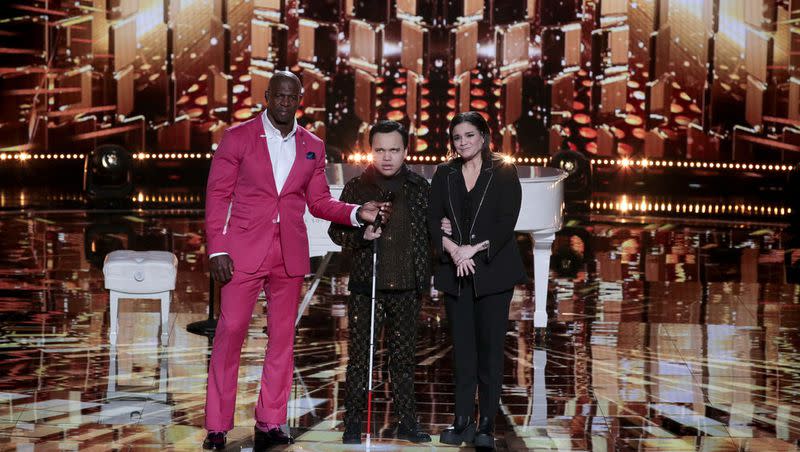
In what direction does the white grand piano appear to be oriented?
to the viewer's left

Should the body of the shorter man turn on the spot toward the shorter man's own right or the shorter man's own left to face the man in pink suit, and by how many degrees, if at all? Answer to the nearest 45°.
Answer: approximately 90° to the shorter man's own right

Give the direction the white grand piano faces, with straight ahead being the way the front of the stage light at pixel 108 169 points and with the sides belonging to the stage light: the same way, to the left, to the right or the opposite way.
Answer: to the right

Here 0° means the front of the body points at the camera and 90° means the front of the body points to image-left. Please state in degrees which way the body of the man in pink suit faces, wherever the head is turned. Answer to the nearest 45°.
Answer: approximately 315°

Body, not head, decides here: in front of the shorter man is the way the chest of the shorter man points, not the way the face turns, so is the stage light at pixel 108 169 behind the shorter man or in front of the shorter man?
behind

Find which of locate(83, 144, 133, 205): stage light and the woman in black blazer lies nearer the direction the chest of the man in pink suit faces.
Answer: the woman in black blazer
